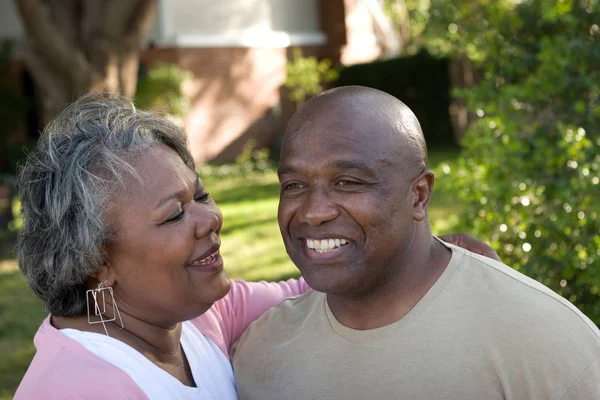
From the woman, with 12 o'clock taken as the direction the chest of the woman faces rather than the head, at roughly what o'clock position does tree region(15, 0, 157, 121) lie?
The tree is roughly at 7 o'clock from the woman.

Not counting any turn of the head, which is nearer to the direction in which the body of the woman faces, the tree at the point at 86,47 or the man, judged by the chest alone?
the man

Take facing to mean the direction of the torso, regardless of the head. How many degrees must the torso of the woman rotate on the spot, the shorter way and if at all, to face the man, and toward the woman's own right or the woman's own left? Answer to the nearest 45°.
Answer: approximately 45° to the woman's own left
